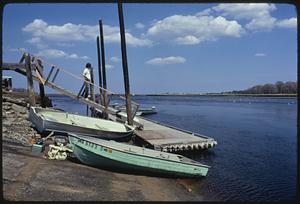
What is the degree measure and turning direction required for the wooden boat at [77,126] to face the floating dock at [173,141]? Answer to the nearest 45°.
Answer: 0° — it already faces it

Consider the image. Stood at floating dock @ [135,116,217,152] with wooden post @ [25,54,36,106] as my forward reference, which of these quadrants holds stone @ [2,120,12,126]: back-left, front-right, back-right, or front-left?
front-left

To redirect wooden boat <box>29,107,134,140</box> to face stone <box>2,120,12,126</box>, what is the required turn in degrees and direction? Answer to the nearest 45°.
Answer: approximately 180°

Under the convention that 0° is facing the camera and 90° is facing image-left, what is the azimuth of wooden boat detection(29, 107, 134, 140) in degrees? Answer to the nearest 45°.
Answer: approximately 270°

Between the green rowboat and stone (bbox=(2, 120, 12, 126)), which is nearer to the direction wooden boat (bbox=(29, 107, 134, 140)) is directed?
the green rowboat

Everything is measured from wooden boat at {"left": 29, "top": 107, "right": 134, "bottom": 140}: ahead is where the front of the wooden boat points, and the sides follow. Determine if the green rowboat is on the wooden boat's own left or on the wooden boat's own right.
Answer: on the wooden boat's own right

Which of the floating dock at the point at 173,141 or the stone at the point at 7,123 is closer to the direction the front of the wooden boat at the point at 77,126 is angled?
the floating dock

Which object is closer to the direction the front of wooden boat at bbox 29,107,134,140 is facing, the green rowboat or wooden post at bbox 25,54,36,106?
the green rowboat

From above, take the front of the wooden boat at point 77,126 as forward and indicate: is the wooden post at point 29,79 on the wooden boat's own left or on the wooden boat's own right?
on the wooden boat's own left

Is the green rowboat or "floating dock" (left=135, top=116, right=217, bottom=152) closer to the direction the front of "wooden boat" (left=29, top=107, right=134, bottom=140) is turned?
the floating dock
